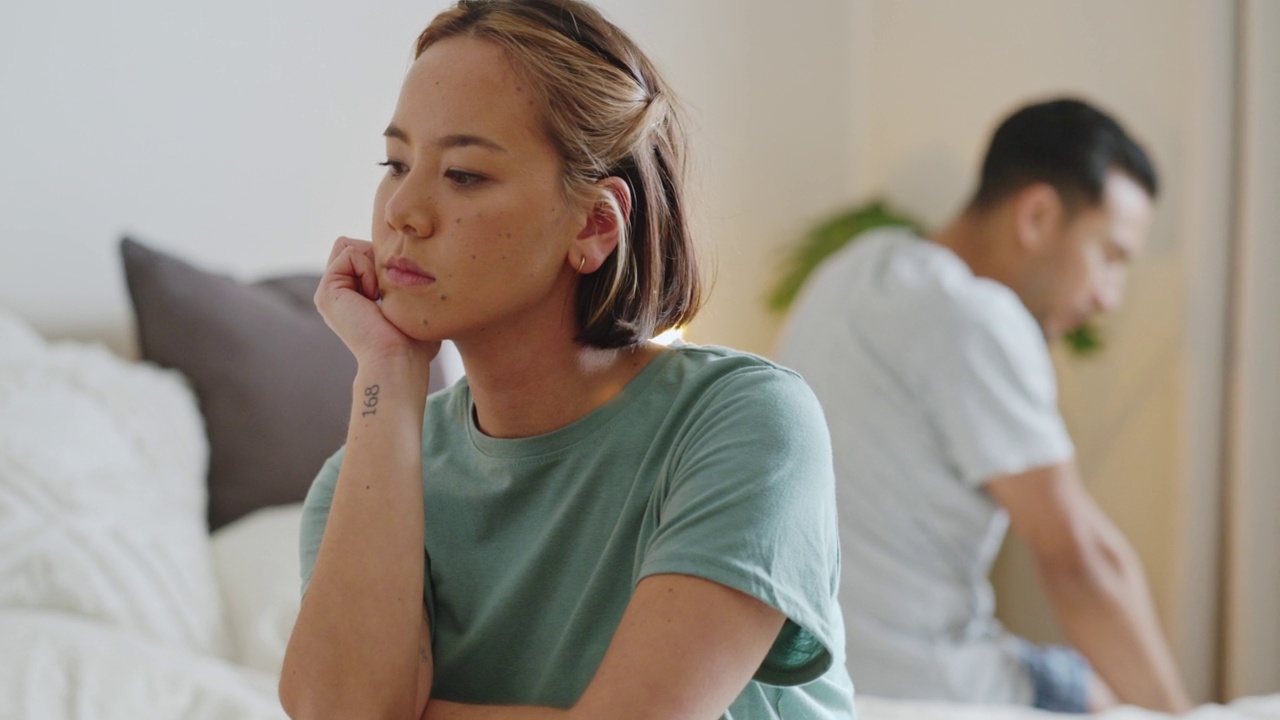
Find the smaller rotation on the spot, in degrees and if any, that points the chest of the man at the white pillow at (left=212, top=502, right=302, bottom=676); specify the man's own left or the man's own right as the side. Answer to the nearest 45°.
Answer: approximately 180°

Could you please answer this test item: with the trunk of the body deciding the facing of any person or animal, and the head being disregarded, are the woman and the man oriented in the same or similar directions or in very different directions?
very different directions

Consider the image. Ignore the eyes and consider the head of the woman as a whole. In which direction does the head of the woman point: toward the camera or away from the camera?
toward the camera

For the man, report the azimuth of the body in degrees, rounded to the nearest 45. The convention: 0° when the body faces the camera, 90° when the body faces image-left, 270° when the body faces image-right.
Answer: approximately 225°

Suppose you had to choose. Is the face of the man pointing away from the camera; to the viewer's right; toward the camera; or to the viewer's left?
to the viewer's right

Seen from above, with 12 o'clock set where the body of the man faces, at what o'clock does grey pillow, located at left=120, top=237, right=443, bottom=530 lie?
The grey pillow is roughly at 7 o'clock from the man.

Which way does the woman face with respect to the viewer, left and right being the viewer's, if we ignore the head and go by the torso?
facing the viewer and to the left of the viewer

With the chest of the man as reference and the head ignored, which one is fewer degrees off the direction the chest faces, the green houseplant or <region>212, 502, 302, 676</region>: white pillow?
the green houseplant

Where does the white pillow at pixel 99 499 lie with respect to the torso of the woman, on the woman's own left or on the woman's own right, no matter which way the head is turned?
on the woman's own right

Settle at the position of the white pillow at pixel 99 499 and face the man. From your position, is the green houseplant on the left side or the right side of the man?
left

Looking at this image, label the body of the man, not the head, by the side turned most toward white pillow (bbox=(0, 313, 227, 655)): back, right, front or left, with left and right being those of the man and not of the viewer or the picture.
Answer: back
